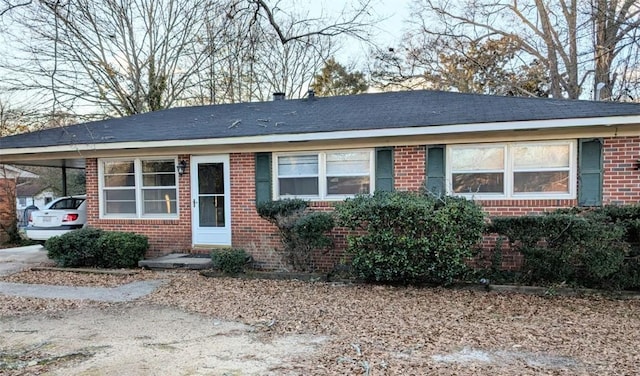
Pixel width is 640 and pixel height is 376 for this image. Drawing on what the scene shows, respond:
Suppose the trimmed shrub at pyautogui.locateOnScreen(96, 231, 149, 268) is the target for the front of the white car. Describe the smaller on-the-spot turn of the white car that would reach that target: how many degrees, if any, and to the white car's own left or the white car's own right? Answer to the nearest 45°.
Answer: approximately 135° to the white car's own right

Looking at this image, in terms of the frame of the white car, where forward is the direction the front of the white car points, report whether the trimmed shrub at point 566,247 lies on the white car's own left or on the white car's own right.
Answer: on the white car's own right

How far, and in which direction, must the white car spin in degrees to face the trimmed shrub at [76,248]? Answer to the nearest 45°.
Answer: approximately 135° to its right

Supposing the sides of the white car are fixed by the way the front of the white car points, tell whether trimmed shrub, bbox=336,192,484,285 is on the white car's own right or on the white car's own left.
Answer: on the white car's own right

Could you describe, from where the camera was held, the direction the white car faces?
facing away from the viewer and to the right of the viewer

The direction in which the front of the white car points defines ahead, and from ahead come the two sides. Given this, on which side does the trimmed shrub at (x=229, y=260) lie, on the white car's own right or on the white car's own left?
on the white car's own right
